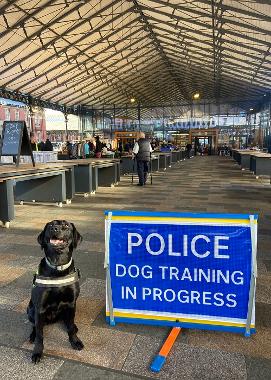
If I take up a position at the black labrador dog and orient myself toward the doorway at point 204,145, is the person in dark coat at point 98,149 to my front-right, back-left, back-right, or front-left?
front-left

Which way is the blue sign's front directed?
toward the camera

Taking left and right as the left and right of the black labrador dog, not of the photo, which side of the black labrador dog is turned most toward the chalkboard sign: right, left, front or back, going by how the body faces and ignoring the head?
back

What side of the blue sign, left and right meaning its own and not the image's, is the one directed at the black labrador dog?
right

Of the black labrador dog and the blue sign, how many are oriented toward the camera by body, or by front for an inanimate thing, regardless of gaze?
2

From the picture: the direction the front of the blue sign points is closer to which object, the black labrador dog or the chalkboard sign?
the black labrador dog

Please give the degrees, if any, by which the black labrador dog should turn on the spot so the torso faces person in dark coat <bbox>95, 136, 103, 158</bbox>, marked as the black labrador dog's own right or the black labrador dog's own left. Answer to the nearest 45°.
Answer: approximately 180°

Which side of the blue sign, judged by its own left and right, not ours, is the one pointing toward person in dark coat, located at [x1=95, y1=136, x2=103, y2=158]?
back

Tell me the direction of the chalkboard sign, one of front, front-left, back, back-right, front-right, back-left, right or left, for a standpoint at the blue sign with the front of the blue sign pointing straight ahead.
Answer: back-right

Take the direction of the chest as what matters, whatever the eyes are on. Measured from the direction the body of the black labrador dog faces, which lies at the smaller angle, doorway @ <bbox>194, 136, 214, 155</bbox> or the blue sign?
the blue sign

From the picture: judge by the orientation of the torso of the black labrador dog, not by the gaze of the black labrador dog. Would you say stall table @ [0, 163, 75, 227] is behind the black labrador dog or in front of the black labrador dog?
behind

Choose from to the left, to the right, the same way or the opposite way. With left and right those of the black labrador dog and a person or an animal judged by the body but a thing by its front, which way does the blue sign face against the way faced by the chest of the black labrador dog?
the same way

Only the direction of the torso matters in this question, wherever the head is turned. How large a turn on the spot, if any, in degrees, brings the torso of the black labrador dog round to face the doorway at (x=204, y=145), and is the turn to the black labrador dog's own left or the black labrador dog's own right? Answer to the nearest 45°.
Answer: approximately 135° to the black labrador dog's own left

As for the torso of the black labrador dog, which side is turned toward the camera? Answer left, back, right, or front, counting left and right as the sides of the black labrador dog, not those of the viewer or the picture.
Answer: front

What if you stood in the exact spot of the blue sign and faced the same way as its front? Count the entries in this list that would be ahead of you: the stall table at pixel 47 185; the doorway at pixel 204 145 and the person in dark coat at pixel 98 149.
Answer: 0

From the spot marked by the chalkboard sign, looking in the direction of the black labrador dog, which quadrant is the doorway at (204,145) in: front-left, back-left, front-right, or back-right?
back-left
